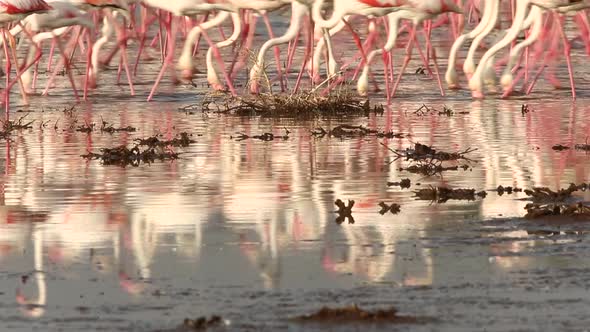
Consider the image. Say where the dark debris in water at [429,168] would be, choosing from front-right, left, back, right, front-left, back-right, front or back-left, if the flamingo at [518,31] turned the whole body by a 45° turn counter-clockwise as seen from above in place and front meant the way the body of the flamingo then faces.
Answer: front-left

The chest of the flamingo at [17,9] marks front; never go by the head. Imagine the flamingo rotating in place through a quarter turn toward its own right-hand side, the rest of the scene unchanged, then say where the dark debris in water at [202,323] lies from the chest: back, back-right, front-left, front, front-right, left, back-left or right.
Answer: back

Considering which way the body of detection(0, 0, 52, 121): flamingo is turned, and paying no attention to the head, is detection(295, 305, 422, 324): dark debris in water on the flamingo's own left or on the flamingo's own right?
on the flamingo's own left

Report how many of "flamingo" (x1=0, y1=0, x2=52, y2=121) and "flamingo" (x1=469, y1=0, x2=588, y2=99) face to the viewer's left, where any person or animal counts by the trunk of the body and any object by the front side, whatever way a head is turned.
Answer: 2

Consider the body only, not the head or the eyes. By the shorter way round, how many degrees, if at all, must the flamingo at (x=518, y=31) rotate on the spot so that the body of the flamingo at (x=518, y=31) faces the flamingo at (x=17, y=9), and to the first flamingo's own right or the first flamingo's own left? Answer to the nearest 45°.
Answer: approximately 45° to the first flamingo's own left

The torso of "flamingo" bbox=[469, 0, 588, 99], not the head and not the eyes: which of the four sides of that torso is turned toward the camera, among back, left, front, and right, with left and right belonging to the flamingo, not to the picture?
left

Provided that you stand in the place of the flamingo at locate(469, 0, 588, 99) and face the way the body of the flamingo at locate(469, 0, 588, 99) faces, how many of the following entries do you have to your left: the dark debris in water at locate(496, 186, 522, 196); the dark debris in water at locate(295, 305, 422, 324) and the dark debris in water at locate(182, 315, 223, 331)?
3

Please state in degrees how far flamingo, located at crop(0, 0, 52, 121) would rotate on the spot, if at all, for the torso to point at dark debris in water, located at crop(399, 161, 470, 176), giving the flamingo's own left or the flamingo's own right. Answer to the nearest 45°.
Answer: approximately 135° to the flamingo's own left

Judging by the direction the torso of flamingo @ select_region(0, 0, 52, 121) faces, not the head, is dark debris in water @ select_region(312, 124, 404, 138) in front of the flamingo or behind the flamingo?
behind
